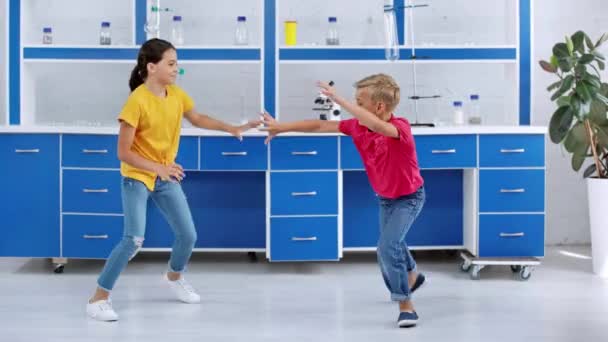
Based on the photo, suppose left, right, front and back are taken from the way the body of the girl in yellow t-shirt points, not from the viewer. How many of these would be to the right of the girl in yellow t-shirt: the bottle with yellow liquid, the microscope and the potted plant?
0

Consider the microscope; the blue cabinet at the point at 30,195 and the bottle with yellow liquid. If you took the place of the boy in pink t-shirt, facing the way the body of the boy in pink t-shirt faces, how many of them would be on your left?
0

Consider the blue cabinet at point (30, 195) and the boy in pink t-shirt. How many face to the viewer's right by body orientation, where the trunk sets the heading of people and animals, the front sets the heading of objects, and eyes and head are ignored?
0

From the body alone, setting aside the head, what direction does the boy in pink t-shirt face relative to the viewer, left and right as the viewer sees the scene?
facing the viewer and to the left of the viewer

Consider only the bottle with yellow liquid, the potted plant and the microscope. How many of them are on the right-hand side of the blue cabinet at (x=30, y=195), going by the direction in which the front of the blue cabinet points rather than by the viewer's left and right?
0

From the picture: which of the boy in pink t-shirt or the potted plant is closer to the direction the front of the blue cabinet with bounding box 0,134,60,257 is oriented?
the boy in pink t-shirt

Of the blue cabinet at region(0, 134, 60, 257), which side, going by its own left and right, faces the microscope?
left

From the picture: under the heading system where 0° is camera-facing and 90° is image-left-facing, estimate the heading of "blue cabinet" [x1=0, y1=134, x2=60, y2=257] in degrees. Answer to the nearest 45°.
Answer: approximately 0°

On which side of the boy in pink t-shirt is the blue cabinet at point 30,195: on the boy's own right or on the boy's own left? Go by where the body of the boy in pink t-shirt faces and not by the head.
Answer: on the boy's own right

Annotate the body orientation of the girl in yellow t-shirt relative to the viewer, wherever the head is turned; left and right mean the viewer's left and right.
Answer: facing the viewer and to the right of the viewer

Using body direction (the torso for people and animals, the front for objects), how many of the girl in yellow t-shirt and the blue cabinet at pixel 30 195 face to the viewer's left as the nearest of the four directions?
0

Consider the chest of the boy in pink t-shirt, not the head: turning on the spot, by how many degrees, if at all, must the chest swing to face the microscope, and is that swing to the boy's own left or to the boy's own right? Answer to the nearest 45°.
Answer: approximately 135° to the boy's own right
